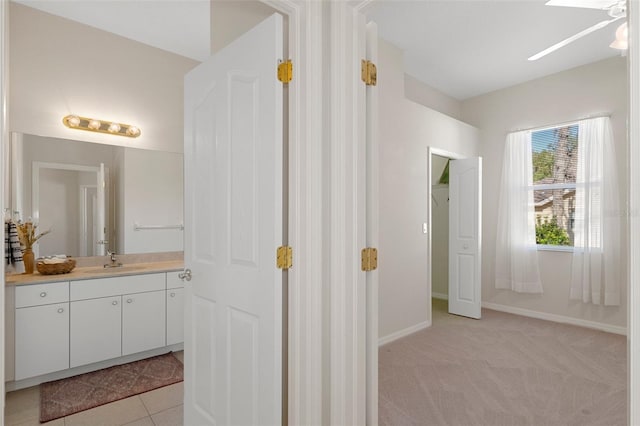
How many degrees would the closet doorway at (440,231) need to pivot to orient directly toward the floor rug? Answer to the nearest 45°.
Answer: approximately 90° to its right

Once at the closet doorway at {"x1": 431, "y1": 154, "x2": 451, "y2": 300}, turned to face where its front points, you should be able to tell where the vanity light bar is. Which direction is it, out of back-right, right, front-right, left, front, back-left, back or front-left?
right

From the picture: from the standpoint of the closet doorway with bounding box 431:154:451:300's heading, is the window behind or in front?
in front

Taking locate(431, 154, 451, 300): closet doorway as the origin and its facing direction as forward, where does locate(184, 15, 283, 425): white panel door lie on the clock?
The white panel door is roughly at 2 o'clock from the closet doorway.

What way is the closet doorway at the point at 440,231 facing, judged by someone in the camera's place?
facing the viewer and to the right of the viewer

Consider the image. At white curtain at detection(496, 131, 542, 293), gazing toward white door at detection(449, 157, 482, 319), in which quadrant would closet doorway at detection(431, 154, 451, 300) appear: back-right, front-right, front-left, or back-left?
front-right

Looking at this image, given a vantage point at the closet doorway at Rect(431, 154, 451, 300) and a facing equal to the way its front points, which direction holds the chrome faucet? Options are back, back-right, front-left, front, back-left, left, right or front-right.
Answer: right

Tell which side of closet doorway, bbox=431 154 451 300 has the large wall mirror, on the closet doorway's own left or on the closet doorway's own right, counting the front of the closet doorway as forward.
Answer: on the closet doorway's own right

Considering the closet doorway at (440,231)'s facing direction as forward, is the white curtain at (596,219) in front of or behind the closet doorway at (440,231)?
in front

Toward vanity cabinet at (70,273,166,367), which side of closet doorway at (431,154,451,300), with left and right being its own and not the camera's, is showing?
right
